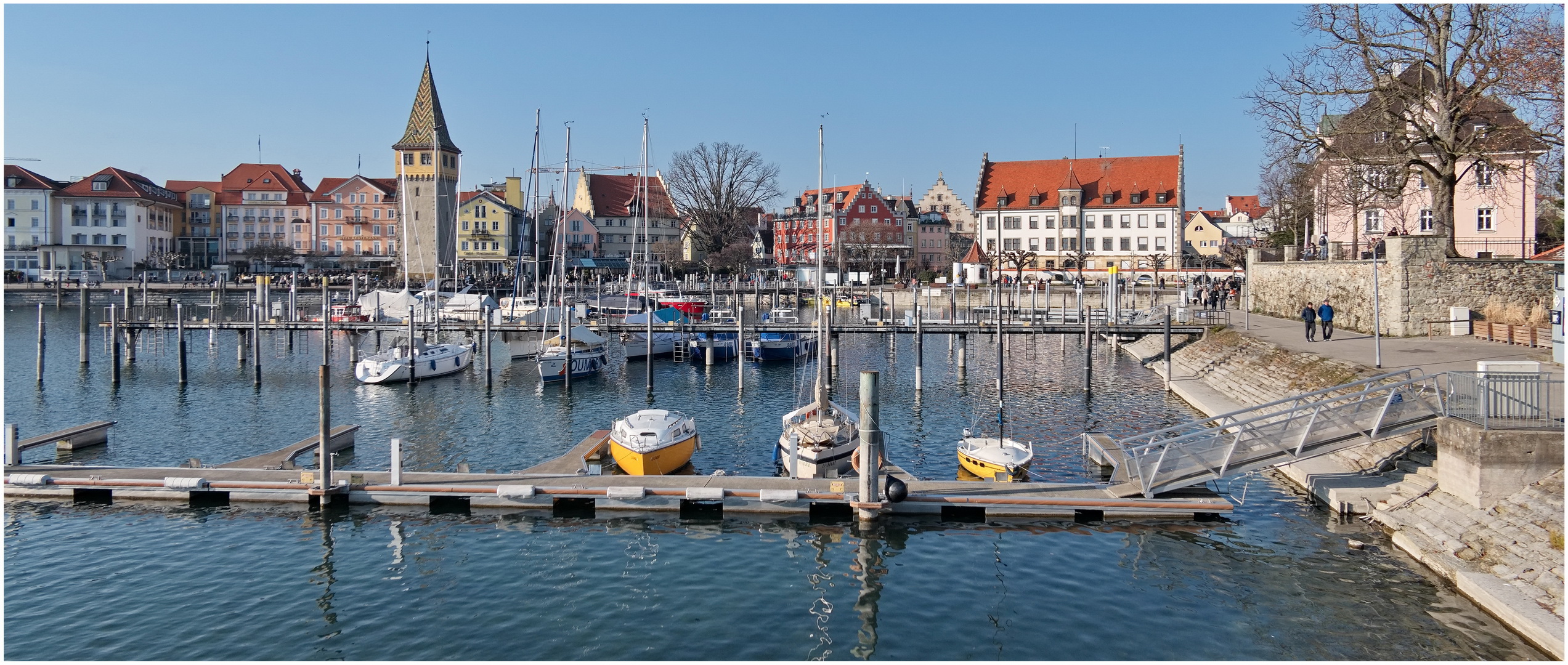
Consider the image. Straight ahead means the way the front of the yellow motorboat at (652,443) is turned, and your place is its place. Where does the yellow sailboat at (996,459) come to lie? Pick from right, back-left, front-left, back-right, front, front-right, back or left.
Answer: left

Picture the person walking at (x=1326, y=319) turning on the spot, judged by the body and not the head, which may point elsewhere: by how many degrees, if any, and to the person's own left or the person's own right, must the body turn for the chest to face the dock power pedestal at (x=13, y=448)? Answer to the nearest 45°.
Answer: approximately 45° to the person's own right

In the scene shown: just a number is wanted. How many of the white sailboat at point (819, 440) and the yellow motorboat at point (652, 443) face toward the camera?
2

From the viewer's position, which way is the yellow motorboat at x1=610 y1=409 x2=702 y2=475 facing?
facing the viewer

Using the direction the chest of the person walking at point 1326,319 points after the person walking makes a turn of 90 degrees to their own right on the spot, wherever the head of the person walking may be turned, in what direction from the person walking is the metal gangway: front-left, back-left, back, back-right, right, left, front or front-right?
left

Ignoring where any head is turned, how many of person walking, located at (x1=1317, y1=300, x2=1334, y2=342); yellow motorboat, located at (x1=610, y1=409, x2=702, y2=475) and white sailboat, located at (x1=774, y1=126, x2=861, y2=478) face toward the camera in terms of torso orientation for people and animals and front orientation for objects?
3

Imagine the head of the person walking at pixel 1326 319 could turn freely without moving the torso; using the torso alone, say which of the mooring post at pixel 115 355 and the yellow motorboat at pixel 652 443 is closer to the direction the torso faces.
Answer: the yellow motorboat

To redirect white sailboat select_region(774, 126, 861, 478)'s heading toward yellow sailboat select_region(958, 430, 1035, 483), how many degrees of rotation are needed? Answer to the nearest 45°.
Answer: approximately 90° to its left

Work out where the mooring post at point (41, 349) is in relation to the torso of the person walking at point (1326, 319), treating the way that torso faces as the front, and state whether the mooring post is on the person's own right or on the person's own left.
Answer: on the person's own right

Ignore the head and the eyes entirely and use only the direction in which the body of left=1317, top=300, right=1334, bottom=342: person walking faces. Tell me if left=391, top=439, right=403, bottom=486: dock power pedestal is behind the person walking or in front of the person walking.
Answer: in front

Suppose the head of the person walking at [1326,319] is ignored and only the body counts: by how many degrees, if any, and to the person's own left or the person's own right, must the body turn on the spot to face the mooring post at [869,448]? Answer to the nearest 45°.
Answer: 0° — they already face it
